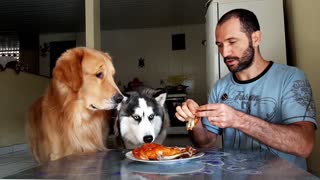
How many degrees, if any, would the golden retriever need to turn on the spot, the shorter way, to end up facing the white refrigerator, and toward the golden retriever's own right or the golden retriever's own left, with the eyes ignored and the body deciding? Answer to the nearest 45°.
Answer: approximately 45° to the golden retriever's own left

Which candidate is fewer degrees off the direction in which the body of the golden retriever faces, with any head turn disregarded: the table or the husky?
the table

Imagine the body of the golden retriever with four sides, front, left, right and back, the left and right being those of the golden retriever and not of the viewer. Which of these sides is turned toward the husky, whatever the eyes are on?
left

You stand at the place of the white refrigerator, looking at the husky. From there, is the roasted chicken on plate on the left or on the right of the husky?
left

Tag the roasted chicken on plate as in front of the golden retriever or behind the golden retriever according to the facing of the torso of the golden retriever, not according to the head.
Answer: in front

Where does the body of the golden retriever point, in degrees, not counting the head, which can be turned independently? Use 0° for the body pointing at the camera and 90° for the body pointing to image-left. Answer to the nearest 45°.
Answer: approximately 315°
